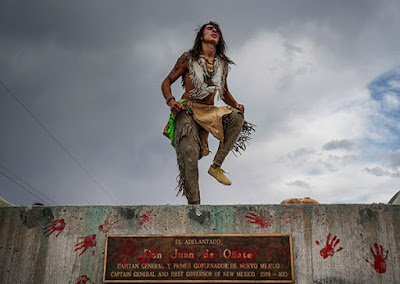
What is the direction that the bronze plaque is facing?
toward the camera

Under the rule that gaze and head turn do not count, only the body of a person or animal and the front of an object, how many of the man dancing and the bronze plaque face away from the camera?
0
